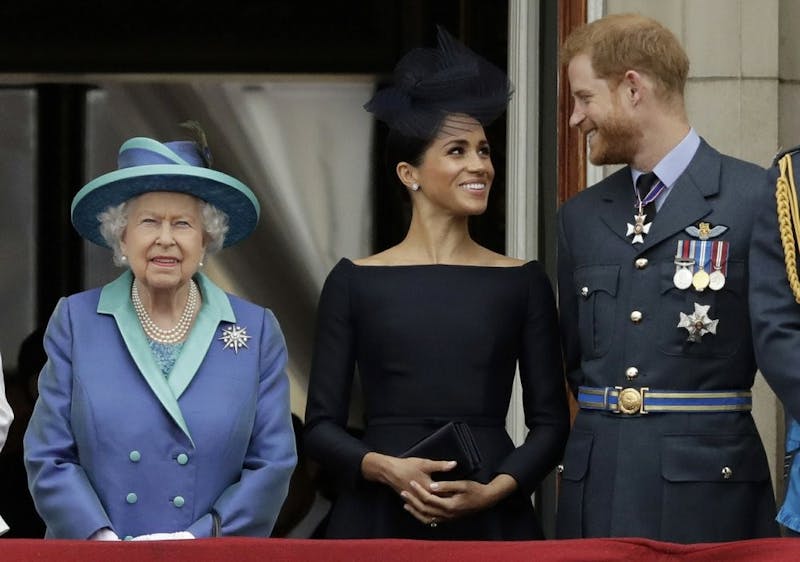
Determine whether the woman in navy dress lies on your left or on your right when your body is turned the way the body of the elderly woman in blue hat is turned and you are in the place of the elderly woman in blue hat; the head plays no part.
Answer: on your left

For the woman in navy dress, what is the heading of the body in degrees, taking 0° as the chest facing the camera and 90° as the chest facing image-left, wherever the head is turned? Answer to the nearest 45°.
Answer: approximately 0°

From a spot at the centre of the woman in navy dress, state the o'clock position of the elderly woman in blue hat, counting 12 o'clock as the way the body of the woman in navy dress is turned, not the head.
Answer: The elderly woman in blue hat is roughly at 2 o'clock from the woman in navy dress.

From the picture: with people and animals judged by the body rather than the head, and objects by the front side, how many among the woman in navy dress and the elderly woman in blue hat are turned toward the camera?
2

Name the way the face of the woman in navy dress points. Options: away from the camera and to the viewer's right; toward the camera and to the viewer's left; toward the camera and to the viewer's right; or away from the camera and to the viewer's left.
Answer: toward the camera and to the viewer's right
